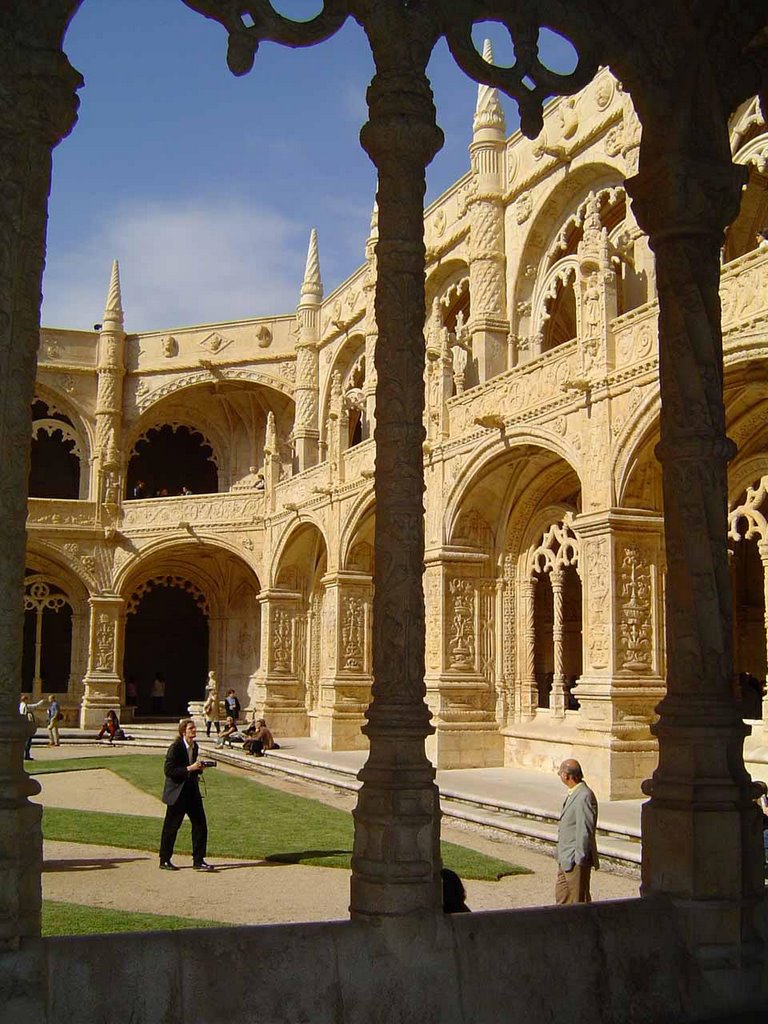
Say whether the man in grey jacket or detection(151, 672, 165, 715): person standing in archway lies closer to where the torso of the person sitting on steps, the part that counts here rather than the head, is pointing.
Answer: the man in grey jacket

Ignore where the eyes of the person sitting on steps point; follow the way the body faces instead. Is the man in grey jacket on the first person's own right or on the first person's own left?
on the first person's own left
